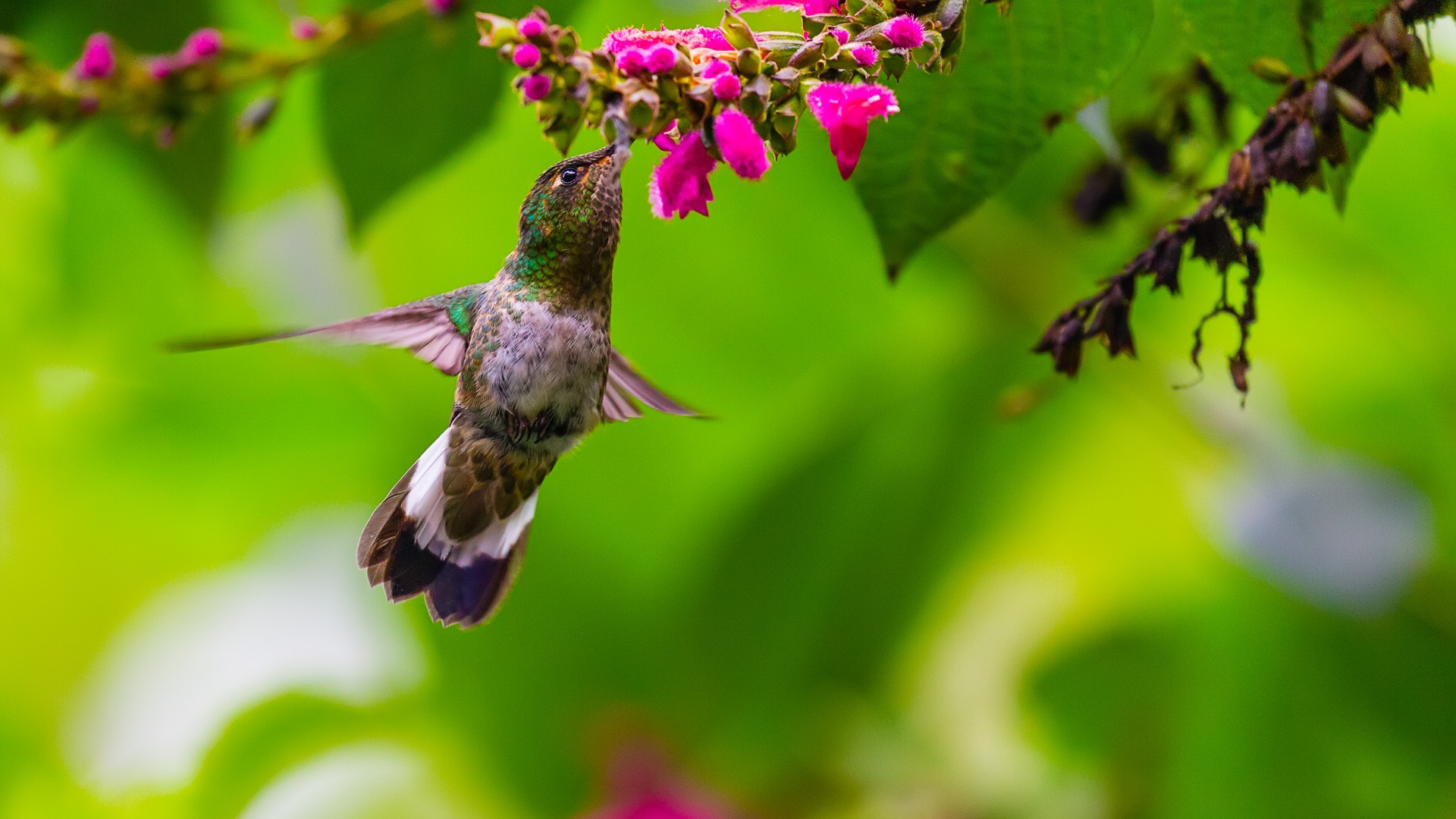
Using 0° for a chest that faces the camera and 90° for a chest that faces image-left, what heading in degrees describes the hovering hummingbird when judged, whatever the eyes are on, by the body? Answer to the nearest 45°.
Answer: approximately 315°
